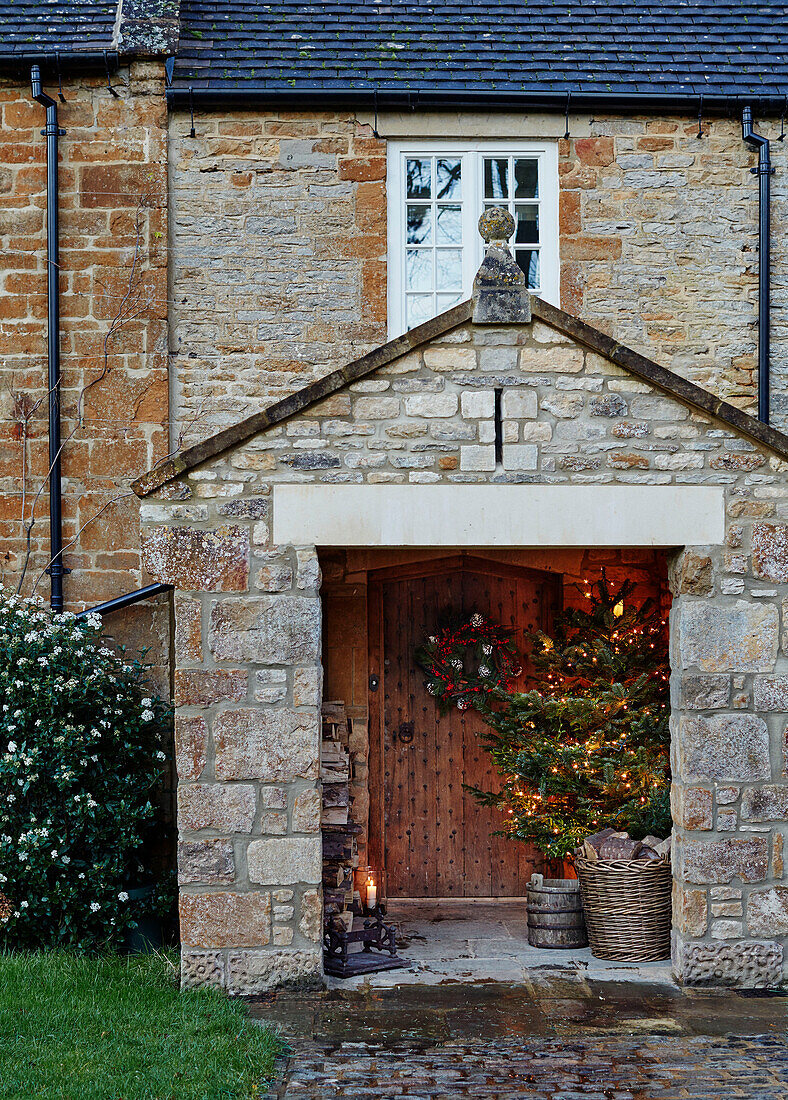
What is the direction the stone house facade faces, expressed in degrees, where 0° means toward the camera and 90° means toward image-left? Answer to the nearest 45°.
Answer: approximately 0°

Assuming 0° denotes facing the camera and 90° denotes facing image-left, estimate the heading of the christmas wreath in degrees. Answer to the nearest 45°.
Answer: approximately 0°

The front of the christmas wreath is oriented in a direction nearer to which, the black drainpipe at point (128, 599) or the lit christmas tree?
the lit christmas tree

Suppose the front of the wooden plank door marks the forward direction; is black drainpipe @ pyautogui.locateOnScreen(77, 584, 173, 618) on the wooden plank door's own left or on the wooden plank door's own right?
on the wooden plank door's own right
